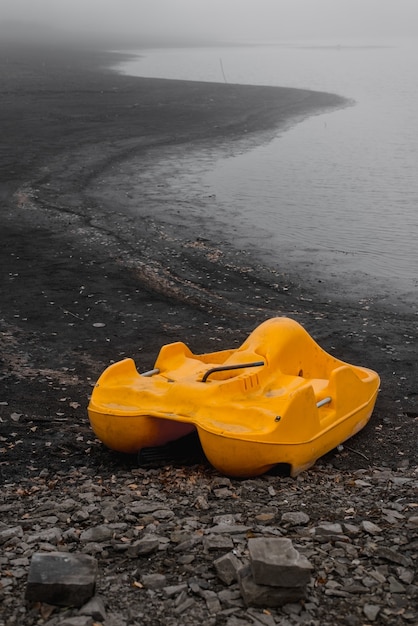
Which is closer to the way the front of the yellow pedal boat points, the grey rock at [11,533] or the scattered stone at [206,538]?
the grey rock

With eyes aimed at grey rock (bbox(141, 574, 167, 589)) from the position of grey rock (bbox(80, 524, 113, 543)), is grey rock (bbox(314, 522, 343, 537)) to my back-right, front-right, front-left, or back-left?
front-left

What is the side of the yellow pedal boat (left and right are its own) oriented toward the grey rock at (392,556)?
left

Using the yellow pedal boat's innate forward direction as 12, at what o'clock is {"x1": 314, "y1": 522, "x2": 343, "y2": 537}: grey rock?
The grey rock is roughly at 10 o'clock from the yellow pedal boat.

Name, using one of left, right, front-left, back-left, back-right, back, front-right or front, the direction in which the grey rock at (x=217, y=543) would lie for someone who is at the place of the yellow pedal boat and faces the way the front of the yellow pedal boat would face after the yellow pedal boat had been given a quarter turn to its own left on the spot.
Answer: front-right

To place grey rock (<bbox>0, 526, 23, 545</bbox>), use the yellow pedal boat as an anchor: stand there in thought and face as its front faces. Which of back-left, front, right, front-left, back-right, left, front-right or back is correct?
front

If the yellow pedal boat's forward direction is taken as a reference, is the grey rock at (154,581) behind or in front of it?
in front

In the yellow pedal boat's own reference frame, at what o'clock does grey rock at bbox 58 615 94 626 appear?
The grey rock is roughly at 11 o'clock from the yellow pedal boat.

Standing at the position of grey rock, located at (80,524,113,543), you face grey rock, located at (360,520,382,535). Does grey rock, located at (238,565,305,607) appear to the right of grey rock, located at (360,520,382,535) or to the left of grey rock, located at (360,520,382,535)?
right

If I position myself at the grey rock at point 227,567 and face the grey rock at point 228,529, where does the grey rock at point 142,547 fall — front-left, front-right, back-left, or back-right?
front-left

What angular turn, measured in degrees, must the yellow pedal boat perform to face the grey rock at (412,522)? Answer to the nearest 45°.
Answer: approximately 90° to its left

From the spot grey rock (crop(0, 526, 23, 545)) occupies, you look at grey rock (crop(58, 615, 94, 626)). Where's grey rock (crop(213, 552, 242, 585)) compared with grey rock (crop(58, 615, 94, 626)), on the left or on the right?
left

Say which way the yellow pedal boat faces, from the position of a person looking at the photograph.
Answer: facing the viewer and to the left of the viewer
